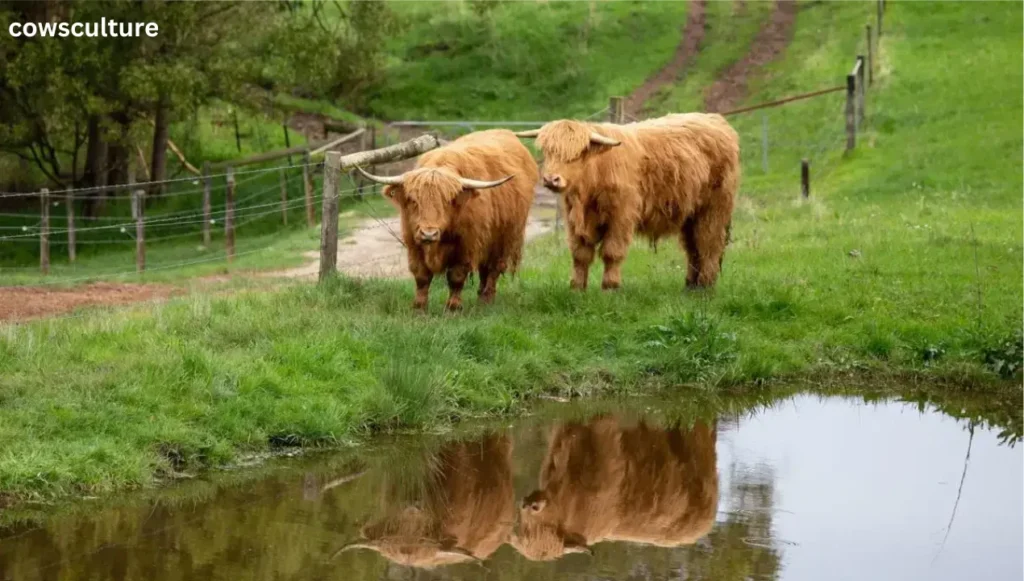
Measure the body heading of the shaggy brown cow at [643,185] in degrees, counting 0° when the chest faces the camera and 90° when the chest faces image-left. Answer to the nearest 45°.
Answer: approximately 45°

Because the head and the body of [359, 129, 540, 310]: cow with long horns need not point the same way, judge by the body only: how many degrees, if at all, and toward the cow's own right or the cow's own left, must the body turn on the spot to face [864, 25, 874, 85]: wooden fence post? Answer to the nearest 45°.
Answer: approximately 180°

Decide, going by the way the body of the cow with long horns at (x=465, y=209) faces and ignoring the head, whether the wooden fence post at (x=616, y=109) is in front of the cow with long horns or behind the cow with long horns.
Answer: behind

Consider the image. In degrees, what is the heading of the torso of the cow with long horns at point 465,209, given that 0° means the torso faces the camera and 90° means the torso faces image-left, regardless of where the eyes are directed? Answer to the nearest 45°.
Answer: approximately 45°

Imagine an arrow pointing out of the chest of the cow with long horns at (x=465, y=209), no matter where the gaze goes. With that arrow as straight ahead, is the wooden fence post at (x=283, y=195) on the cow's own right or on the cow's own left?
on the cow's own right

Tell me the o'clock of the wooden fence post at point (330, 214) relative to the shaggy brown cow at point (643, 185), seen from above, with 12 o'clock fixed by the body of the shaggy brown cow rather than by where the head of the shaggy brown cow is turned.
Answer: The wooden fence post is roughly at 1 o'clock from the shaggy brown cow.

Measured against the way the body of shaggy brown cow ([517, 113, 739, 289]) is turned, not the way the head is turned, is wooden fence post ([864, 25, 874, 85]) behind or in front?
behind
